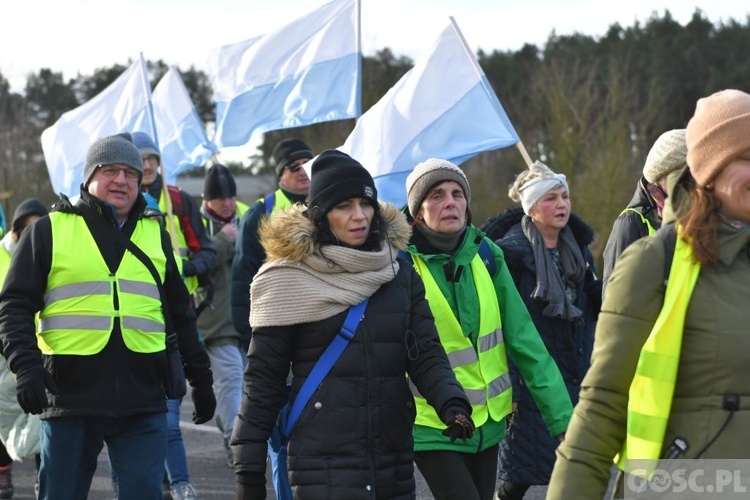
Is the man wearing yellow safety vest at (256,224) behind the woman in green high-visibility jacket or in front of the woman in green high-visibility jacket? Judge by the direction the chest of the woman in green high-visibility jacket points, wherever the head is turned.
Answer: behind

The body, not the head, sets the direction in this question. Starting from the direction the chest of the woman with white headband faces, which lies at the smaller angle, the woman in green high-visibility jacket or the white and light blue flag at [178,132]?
the woman in green high-visibility jacket

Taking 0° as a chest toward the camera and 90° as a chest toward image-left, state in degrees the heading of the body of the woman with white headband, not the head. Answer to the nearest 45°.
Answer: approximately 315°

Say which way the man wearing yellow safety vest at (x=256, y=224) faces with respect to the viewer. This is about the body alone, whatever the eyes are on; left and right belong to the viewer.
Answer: facing the viewer and to the right of the viewer

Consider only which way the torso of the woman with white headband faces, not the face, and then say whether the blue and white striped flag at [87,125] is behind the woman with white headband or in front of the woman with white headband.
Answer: behind

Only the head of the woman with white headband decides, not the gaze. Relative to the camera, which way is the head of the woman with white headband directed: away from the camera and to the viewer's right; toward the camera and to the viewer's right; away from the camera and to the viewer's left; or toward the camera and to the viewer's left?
toward the camera and to the viewer's right
